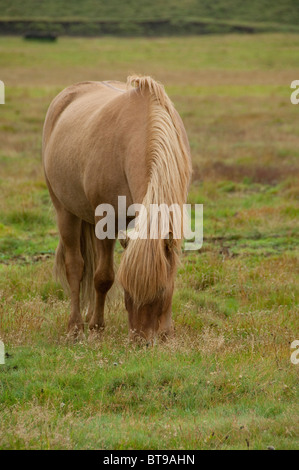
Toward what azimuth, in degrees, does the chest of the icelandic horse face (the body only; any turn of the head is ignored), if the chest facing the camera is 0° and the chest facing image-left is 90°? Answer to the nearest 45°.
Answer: approximately 315°
